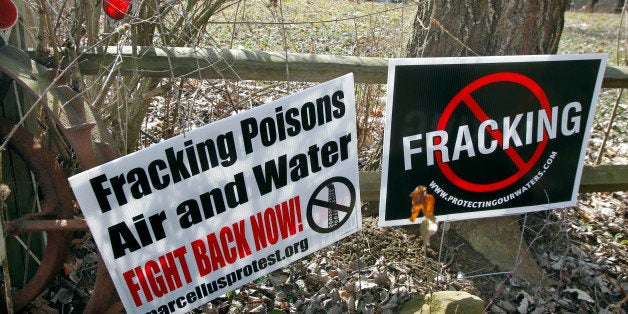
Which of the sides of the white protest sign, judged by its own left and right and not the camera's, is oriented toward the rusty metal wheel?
right

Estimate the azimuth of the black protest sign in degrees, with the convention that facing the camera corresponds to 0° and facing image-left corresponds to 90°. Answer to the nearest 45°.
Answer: approximately 0°

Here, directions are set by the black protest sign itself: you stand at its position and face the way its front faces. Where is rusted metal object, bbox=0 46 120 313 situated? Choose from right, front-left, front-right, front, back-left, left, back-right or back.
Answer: front-right

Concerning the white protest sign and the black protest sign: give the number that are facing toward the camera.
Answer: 2

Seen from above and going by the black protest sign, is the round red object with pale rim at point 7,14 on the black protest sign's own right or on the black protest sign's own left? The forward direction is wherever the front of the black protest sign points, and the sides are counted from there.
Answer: on the black protest sign's own right

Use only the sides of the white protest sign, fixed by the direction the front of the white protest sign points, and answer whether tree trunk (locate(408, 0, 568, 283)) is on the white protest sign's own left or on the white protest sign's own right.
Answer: on the white protest sign's own left
